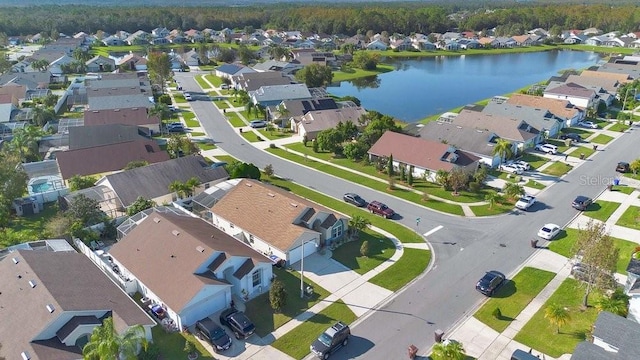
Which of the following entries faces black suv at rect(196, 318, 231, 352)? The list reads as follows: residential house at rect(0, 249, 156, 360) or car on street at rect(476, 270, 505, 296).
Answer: the residential house

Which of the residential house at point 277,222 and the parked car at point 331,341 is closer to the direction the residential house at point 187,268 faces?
the parked car

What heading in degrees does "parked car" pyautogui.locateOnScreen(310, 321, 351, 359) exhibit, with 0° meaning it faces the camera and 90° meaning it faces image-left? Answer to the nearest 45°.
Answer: approximately 45°

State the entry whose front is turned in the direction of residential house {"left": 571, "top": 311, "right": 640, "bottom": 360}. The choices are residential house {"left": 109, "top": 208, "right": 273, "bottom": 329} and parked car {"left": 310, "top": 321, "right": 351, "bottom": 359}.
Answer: residential house {"left": 109, "top": 208, "right": 273, "bottom": 329}

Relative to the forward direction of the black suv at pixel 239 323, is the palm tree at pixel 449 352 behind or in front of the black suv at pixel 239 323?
behind

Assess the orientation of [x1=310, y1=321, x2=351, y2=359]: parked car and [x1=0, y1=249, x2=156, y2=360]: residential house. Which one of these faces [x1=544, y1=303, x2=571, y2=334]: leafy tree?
the residential house

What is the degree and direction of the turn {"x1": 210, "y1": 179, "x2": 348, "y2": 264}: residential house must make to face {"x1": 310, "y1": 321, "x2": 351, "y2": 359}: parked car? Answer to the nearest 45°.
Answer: approximately 45° to its right

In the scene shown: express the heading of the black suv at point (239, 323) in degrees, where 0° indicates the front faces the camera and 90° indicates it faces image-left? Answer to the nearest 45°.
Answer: approximately 135°

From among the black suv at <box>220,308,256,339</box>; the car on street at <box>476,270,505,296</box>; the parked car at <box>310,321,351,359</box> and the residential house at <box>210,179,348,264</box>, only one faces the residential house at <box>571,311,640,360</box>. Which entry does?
the residential house at <box>210,179,348,264</box>
